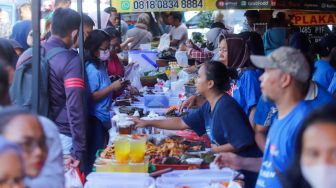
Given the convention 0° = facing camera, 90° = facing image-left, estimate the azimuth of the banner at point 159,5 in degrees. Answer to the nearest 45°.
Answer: approximately 0°

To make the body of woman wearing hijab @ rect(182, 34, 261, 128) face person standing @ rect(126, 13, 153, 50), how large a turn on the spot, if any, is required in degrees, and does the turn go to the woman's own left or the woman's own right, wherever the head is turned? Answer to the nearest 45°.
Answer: approximately 90° to the woman's own right

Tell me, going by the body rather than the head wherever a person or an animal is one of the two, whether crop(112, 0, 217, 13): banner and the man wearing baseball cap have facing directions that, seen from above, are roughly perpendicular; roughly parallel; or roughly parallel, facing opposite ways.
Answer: roughly perpendicular

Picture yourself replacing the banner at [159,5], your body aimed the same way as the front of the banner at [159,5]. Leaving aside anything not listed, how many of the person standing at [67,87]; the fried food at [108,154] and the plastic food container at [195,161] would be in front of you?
3

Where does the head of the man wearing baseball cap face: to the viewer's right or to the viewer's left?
to the viewer's left

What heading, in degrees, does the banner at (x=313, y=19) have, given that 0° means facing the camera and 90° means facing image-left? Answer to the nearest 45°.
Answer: approximately 0°

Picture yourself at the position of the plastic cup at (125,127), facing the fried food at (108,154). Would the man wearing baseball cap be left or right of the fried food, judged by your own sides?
left

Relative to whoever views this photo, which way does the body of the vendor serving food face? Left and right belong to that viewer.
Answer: facing to the left of the viewer

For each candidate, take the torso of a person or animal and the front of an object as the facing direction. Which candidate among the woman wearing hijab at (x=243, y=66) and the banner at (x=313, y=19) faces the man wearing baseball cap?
the banner

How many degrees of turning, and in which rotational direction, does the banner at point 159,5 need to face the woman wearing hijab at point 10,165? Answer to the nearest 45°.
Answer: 0° — it already faces them

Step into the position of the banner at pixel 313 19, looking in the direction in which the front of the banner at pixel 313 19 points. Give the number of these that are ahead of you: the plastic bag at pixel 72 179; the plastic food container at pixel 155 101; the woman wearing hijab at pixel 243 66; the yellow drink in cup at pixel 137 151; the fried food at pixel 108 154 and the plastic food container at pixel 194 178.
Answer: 6
